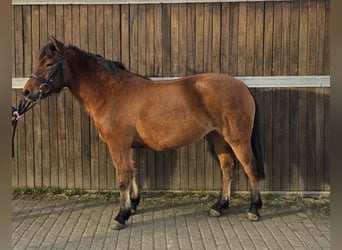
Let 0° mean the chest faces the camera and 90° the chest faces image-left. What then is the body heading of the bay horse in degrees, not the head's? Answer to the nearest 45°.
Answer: approximately 90°
